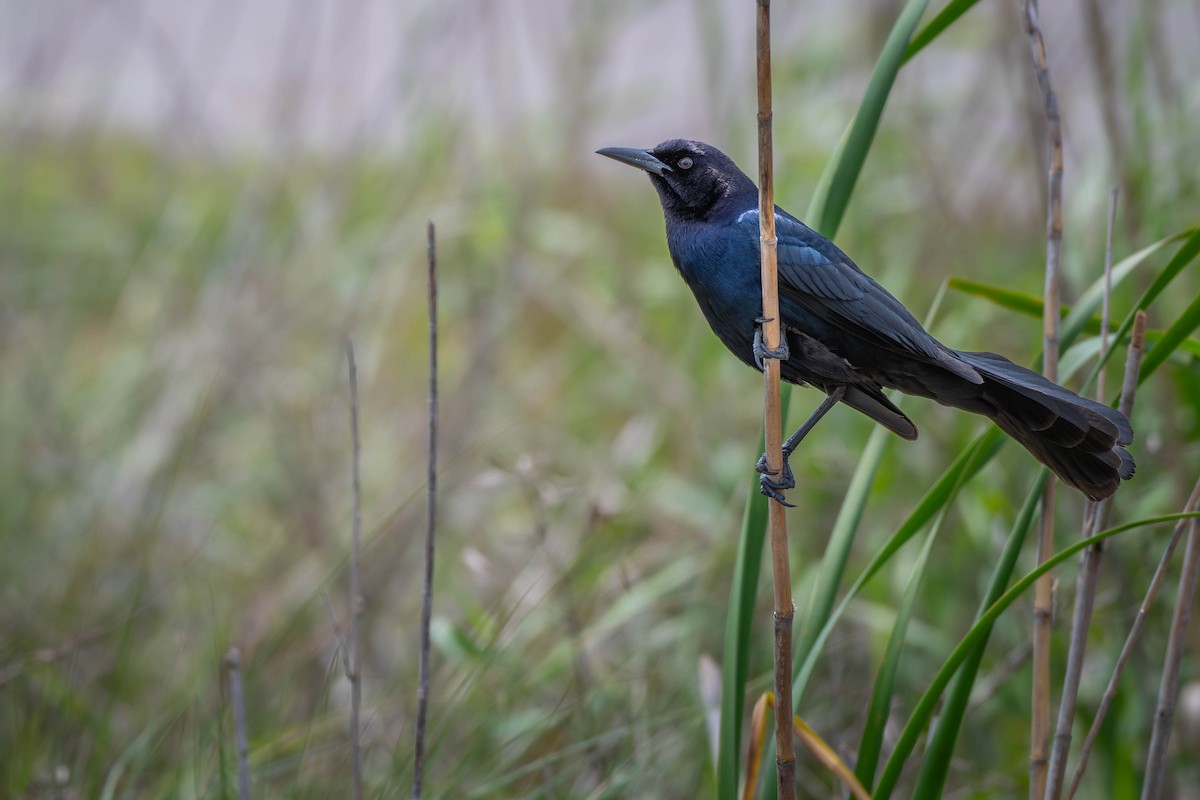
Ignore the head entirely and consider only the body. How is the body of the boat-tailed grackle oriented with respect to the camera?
to the viewer's left

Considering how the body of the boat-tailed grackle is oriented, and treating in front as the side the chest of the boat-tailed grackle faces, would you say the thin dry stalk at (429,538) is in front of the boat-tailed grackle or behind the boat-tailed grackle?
in front
